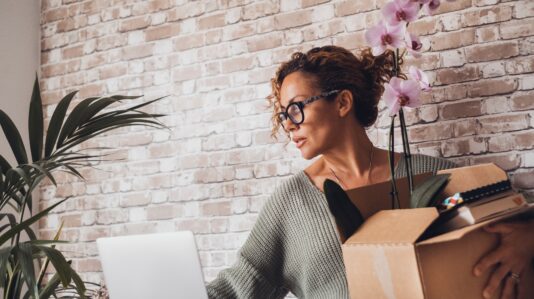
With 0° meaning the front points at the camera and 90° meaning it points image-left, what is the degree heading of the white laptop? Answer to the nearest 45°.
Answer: approximately 180°

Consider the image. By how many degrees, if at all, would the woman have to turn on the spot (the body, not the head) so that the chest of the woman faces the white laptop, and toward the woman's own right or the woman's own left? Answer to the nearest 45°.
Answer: approximately 45° to the woman's own right

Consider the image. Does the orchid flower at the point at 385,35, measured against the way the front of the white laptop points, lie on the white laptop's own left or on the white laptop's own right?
on the white laptop's own right

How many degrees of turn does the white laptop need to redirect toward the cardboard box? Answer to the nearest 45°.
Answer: approximately 135° to its right

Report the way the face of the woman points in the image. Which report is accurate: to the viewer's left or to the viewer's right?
to the viewer's left

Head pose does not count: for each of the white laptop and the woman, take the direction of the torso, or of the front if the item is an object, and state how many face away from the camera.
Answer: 1

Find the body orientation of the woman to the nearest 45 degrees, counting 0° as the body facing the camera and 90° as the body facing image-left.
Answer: approximately 0°
